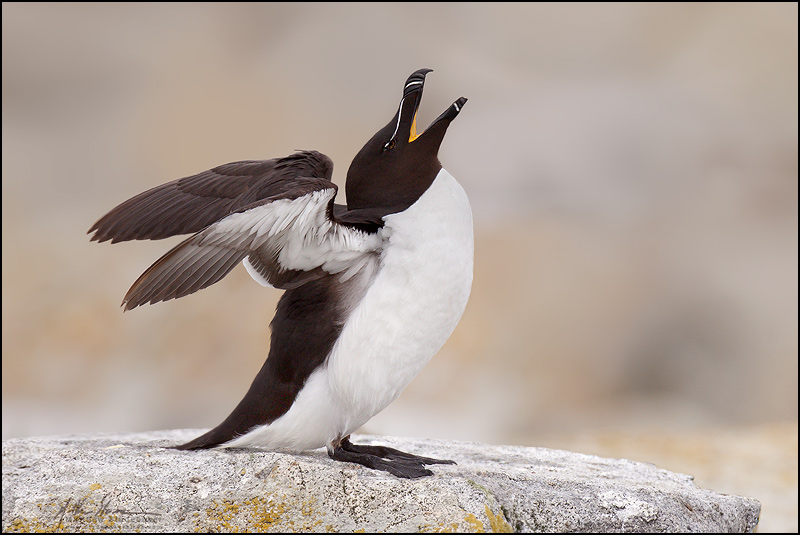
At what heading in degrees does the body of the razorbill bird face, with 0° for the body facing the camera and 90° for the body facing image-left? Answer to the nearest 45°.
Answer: approximately 270°
